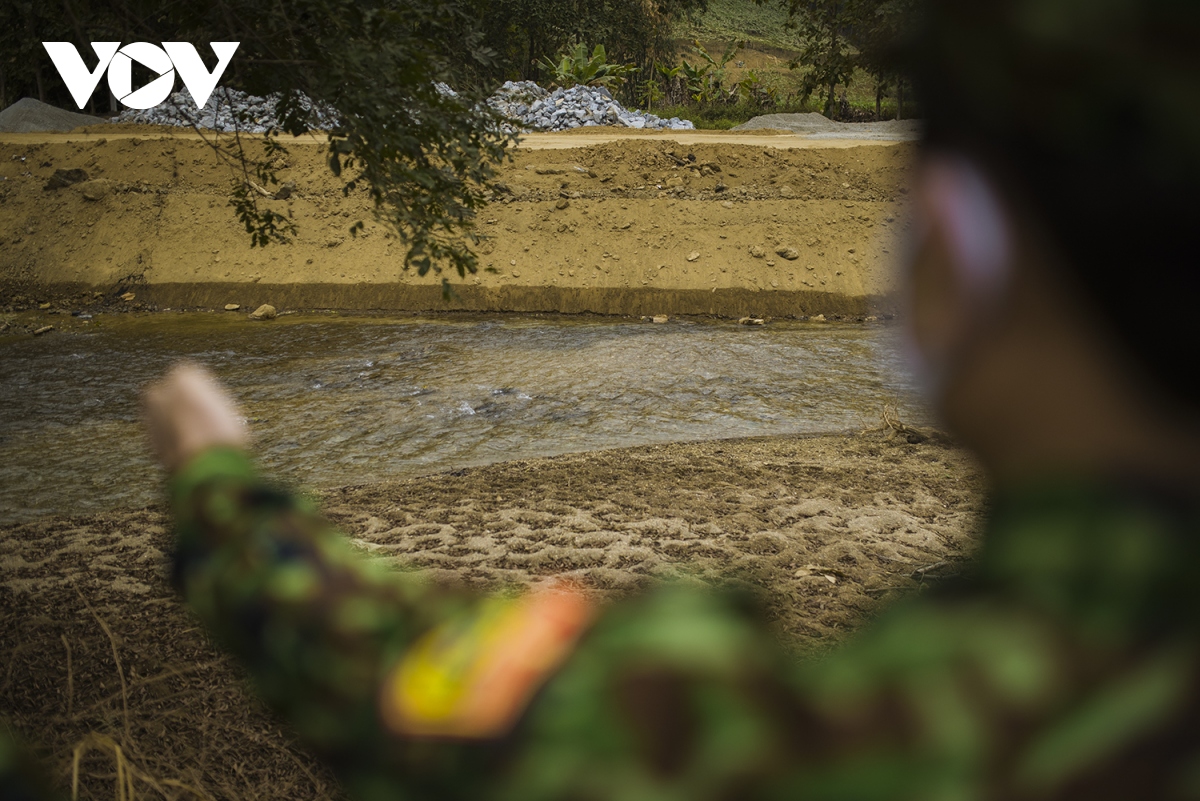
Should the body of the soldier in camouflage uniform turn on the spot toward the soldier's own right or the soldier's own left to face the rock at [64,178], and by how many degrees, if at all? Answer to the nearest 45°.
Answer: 0° — they already face it

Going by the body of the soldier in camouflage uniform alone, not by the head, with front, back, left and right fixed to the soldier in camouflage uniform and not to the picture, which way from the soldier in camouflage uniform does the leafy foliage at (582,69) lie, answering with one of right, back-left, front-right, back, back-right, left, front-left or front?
front-right

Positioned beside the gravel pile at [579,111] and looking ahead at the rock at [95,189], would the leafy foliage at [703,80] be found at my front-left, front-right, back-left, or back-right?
back-right

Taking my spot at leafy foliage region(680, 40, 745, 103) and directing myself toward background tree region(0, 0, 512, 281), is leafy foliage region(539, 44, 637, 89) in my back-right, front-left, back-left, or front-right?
front-right

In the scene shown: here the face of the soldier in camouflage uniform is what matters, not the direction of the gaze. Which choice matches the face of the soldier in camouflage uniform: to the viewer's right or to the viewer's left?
to the viewer's left

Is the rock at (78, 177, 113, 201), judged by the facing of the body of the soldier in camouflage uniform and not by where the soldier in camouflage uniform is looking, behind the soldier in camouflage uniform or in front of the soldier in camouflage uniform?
in front

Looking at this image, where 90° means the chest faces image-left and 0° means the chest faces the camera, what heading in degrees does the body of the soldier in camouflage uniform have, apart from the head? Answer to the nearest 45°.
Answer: approximately 135°
